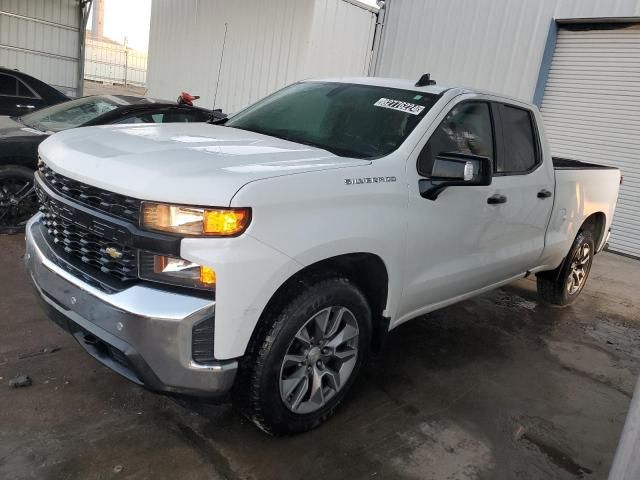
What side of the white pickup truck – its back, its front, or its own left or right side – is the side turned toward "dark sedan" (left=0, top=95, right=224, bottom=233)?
right

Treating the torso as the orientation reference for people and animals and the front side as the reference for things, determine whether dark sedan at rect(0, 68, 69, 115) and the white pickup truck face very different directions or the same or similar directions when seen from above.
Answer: same or similar directions

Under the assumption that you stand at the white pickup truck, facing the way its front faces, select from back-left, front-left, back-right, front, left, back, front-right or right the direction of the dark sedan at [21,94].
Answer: right

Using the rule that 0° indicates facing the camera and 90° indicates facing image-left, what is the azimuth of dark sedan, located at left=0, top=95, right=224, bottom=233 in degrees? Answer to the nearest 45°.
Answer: approximately 45°

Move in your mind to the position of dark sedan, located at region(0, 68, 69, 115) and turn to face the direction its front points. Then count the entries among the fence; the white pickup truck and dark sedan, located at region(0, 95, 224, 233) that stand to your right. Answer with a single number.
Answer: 1

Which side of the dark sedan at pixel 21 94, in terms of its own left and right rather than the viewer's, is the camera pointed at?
left

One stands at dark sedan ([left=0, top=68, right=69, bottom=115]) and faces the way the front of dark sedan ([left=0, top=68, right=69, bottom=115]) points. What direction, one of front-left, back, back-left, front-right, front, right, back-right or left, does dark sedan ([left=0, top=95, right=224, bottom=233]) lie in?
left

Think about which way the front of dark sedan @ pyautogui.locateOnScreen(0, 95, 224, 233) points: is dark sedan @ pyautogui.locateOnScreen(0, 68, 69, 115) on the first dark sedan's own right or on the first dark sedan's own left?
on the first dark sedan's own right

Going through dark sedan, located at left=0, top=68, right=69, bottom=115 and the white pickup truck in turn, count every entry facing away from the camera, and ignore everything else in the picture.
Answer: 0

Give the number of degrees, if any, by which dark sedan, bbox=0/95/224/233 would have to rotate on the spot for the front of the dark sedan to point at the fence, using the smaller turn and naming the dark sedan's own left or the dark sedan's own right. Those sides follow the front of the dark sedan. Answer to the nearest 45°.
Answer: approximately 135° to the dark sedan's own right

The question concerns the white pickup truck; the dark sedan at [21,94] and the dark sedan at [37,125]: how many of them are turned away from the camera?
0

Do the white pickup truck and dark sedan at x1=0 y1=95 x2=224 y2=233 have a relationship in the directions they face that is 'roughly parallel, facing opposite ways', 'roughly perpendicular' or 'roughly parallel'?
roughly parallel

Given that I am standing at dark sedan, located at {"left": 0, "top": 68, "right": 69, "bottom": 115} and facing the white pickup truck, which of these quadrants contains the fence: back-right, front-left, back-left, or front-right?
back-left
